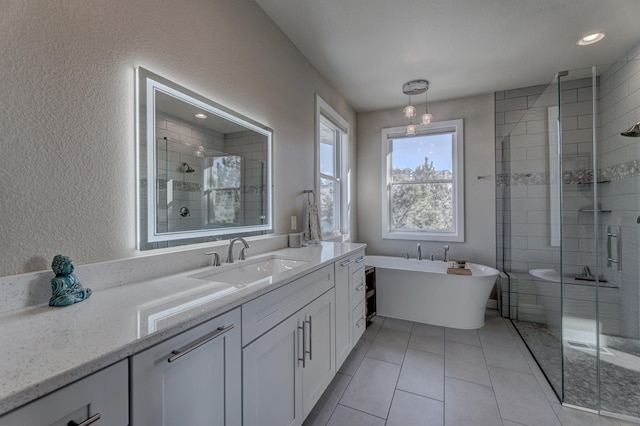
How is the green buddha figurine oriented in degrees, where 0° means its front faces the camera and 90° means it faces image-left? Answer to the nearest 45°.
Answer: approximately 315°

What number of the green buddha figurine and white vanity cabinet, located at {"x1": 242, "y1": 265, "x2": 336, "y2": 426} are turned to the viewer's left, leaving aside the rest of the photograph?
0

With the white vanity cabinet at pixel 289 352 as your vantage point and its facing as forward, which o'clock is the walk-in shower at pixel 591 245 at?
The walk-in shower is roughly at 10 o'clock from the white vanity cabinet.

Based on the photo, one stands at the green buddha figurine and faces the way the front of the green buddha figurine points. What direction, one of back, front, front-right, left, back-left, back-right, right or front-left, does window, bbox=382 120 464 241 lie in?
front-left

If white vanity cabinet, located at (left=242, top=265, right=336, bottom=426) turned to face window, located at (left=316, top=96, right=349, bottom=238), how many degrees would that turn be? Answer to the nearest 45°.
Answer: approximately 135° to its left

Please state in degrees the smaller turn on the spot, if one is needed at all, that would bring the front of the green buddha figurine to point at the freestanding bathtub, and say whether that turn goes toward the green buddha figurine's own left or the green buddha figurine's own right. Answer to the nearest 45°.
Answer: approximately 45° to the green buddha figurine's own left

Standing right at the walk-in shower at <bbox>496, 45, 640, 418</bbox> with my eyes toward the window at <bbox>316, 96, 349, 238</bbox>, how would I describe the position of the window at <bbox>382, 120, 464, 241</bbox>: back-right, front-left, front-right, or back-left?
front-right

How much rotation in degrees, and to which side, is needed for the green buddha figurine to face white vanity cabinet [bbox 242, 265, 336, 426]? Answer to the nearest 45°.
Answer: approximately 45° to its left

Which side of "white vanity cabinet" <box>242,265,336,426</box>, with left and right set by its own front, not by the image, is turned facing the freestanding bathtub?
left

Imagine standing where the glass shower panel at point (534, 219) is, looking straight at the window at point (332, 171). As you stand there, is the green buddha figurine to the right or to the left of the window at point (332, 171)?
left

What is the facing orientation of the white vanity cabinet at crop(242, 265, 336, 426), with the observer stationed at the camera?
facing the viewer and to the right of the viewer

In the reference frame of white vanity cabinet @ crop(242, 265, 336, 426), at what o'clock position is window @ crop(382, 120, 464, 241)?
The window is roughly at 9 o'clock from the white vanity cabinet.

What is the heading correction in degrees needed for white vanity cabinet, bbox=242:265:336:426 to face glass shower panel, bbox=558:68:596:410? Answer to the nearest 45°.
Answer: approximately 45° to its left
